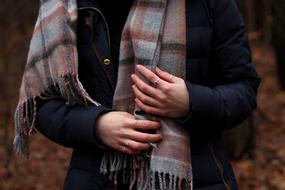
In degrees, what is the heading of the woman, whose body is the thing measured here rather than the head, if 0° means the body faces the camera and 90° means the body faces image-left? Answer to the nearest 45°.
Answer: approximately 0°
